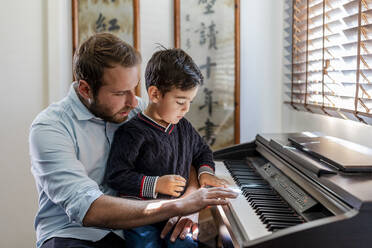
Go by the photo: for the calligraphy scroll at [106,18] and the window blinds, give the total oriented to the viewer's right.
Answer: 0

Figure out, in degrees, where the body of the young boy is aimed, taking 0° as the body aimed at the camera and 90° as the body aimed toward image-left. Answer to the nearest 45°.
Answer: approximately 315°

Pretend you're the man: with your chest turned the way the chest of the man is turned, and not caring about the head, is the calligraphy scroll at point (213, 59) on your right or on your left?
on your left

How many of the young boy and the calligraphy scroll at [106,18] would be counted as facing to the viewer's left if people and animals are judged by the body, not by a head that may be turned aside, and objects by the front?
0

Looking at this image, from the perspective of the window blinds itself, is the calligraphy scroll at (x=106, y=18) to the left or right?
on its right

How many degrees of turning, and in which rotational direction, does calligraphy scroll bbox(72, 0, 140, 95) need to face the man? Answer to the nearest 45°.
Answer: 0° — it already faces them

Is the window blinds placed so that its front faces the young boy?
yes

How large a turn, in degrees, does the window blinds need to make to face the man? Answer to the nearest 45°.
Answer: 0° — it already faces them

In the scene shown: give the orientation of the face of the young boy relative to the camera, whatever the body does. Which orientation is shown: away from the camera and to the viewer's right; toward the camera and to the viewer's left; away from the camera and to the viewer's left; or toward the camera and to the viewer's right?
toward the camera and to the viewer's right

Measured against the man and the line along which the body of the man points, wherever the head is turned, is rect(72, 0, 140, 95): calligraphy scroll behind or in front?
behind

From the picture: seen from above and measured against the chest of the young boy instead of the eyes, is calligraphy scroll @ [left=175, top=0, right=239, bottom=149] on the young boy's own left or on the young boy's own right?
on the young boy's own left

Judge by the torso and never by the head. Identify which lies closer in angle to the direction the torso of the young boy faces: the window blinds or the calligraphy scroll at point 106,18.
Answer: the window blinds
